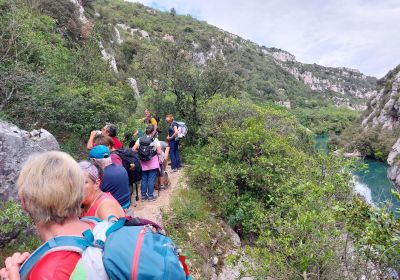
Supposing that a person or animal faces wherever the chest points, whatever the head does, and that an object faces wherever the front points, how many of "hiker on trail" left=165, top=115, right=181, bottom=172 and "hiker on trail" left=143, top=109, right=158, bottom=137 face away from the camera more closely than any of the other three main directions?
0

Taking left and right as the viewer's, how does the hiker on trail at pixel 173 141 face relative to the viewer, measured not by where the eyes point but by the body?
facing to the left of the viewer

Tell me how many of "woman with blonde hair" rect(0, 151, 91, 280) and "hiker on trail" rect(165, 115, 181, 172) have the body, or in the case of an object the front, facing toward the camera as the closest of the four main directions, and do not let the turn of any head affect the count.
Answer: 0

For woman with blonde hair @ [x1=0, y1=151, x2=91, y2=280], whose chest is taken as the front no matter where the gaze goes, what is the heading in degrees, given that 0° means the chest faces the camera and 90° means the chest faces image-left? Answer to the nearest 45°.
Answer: approximately 135°

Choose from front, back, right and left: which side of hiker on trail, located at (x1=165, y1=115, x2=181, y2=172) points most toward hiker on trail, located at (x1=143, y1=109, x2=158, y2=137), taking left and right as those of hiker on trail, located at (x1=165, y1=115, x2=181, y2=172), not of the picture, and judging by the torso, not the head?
front

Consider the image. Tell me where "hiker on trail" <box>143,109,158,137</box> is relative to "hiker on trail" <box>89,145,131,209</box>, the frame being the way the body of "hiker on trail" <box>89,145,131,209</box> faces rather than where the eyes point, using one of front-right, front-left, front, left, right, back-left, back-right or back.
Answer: front-right

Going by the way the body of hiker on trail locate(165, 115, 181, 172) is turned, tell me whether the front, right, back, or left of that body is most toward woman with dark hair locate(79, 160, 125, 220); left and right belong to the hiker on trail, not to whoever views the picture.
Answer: left

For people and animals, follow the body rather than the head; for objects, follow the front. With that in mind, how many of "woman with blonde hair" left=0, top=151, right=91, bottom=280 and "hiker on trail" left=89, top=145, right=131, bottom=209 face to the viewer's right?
0

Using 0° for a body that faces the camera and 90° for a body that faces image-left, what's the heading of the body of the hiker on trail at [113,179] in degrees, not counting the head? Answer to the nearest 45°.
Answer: approximately 135°

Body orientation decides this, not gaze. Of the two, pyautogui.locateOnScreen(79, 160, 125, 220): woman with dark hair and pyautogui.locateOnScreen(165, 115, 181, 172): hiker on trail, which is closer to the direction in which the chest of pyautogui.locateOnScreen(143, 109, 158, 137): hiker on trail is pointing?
the woman with dark hair

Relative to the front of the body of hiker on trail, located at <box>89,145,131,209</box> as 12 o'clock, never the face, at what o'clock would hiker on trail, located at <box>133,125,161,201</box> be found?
hiker on trail, located at <box>133,125,161,201</box> is roughly at 2 o'clock from hiker on trail, located at <box>89,145,131,209</box>.

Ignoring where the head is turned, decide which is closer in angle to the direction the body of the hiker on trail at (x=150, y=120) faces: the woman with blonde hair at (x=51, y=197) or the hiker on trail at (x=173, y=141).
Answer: the woman with blonde hair

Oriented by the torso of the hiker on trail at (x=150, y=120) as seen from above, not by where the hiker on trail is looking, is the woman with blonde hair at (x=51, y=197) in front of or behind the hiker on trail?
in front
